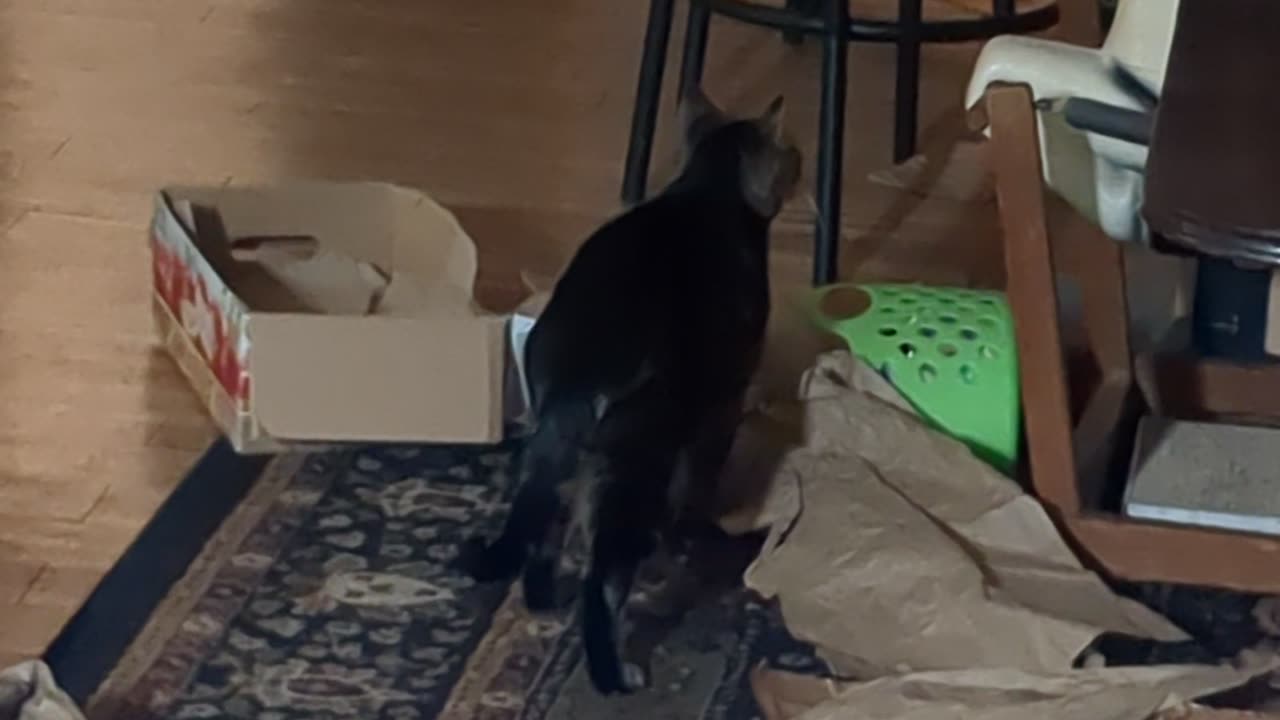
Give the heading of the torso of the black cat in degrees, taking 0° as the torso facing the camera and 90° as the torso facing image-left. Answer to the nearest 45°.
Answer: approximately 225°

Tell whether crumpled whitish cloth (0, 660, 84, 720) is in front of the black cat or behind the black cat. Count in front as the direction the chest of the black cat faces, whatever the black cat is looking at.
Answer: behind

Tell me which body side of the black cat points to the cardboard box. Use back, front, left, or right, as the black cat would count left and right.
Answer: left
